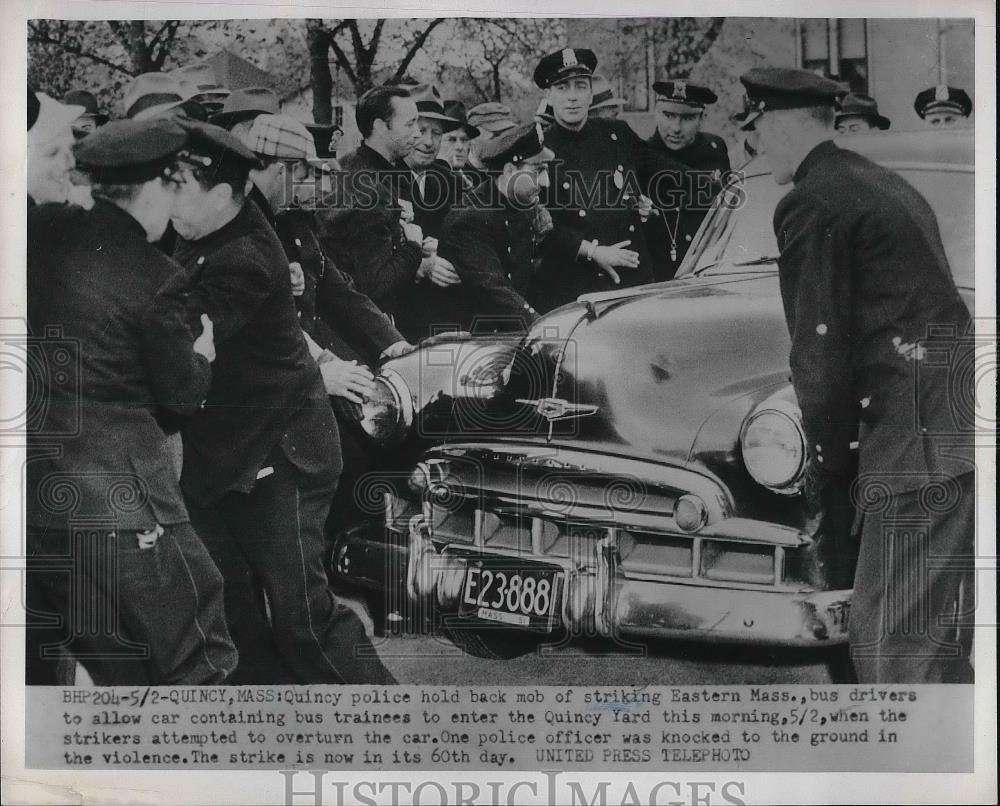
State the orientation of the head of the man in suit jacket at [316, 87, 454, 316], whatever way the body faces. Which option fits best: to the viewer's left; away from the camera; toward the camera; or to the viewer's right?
to the viewer's right

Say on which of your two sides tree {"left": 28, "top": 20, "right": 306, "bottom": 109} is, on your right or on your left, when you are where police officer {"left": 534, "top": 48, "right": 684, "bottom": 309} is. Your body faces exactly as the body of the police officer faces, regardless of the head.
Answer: on your right

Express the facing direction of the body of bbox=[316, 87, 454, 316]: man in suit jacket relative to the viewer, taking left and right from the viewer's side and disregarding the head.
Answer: facing to the right of the viewer

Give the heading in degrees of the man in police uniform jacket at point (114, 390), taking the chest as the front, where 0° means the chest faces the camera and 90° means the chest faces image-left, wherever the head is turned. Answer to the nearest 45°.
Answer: approximately 225°

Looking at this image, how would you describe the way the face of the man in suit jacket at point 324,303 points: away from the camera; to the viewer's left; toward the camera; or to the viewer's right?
to the viewer's right

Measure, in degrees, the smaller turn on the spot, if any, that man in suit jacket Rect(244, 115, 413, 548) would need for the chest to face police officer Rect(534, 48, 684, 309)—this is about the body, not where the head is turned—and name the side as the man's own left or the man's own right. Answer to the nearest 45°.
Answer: approximately 45° to the man's own left

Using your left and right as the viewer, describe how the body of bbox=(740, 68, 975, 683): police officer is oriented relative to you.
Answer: facing away from the viewer and to the left of the viewer

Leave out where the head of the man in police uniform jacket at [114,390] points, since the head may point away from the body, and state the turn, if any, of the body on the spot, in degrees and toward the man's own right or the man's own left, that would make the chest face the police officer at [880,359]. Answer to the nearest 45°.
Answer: approximately 45° to the man's own right
